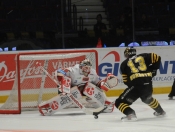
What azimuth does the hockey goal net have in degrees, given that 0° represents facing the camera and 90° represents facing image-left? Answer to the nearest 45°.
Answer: approximately 315°

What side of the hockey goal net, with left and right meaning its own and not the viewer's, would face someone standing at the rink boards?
left

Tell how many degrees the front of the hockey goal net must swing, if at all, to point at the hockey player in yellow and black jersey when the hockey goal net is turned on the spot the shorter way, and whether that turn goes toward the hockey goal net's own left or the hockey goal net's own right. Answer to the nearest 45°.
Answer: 0° — it already faces them

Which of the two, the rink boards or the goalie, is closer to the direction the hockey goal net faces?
the goalie

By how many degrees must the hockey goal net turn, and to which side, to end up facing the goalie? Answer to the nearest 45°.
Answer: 0° — it already faces them

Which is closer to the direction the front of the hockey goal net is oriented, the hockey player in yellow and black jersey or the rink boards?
the hockey player in yellow and black jersey
